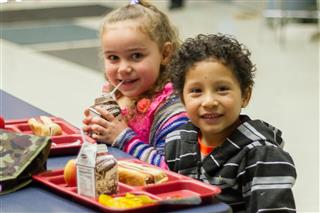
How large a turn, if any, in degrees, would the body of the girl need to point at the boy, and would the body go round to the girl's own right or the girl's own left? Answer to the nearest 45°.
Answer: approximately 90° to the girl's own left

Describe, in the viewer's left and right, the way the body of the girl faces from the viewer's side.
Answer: facing the viewer and to the left of the viewer

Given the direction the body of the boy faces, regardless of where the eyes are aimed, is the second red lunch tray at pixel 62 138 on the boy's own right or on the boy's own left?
on the boy's own right

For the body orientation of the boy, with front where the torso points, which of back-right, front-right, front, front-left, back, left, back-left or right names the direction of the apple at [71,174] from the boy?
front

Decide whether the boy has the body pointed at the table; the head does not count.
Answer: yes

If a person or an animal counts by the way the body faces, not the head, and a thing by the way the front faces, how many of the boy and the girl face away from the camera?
0

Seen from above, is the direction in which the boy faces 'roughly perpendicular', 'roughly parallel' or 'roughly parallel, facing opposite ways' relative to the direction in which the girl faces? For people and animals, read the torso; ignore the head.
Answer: roughly parallel

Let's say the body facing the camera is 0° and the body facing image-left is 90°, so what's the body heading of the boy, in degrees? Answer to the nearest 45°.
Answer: approximately 45°
